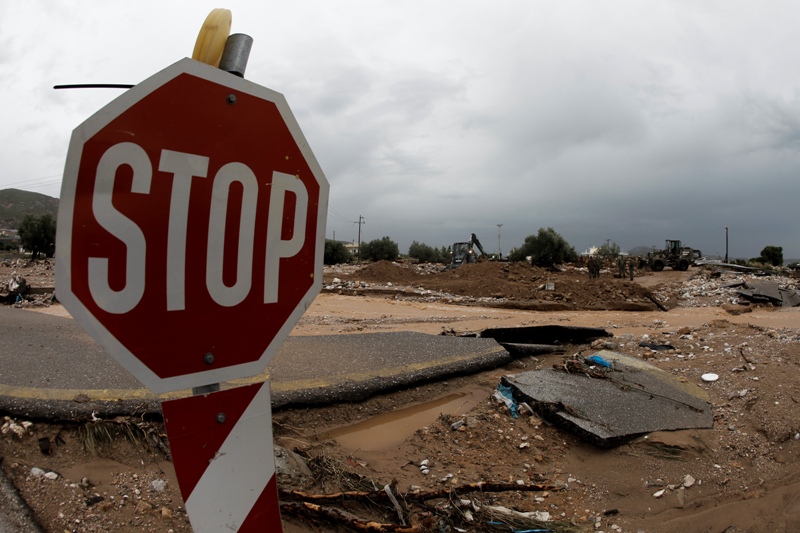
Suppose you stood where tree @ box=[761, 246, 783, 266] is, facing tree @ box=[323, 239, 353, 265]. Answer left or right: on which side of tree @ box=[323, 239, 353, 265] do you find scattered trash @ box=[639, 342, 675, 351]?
left

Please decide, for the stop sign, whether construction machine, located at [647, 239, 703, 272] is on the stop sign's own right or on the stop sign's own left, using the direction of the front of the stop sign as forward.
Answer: on the stop sign's own left

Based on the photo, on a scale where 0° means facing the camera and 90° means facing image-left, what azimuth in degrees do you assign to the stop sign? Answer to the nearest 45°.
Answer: approximately 315°

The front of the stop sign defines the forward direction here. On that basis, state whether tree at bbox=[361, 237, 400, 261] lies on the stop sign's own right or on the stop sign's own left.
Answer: on the stop sign's own left

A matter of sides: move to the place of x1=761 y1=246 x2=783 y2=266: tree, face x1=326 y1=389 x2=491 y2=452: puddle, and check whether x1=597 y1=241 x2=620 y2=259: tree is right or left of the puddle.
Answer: right

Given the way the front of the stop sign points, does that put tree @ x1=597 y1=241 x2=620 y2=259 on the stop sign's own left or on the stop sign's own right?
on the stop sign's own left

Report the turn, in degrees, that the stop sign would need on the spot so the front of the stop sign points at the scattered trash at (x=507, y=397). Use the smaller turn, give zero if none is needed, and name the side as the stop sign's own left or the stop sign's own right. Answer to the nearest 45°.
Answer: approximately 90° to the stop sign's own left

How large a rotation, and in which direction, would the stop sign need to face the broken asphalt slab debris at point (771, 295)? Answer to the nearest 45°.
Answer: approximately 90° to its left
